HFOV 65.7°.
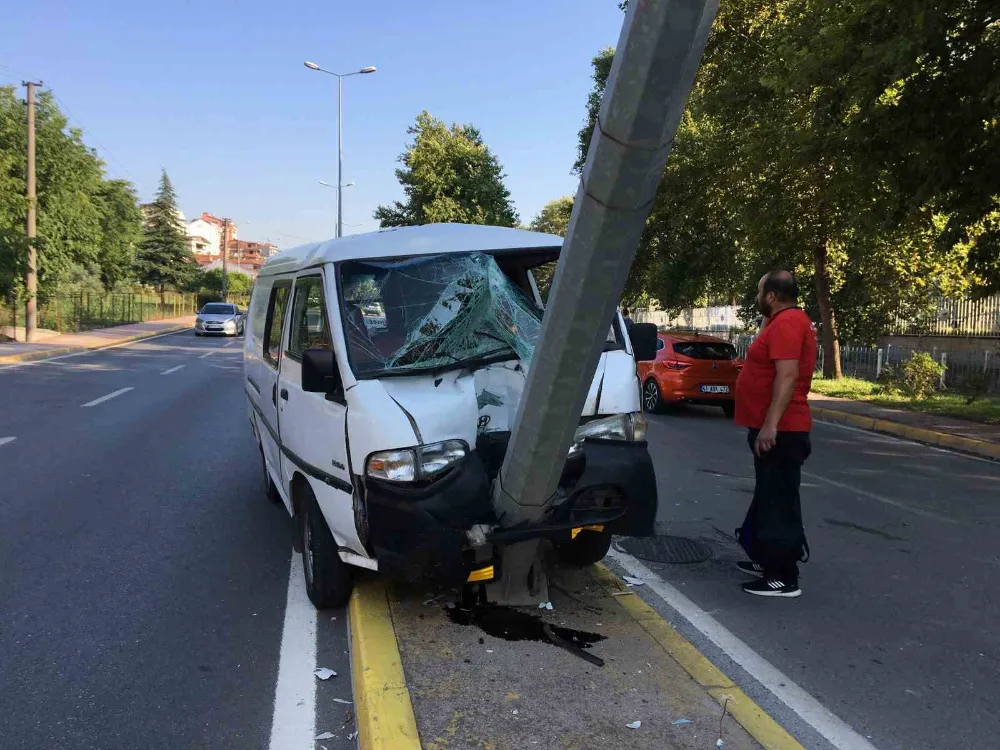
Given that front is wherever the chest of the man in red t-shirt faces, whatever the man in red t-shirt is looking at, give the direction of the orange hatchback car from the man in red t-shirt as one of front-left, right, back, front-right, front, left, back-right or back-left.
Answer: right

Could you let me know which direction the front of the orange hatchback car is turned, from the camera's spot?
facing away from the viewer and to the left of the viewer

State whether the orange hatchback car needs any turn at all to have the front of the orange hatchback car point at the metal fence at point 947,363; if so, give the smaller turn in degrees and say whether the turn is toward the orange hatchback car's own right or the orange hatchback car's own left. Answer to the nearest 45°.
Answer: approximately 90° to the orange hatchback car's own right

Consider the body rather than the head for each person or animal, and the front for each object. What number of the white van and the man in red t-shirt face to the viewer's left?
1

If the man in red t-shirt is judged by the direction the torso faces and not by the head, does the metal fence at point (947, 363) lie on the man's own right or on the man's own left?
on the man's own right

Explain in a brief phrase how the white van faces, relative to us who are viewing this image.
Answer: facing the viewer and to the right of the viewer

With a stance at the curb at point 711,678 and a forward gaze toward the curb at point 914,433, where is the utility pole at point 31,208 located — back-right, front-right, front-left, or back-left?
front-left

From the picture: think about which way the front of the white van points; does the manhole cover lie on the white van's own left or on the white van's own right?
on the white van's own left

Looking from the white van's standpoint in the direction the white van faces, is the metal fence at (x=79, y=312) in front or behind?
behind

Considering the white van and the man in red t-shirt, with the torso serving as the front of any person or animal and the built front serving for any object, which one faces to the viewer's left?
the man in red t-shirt

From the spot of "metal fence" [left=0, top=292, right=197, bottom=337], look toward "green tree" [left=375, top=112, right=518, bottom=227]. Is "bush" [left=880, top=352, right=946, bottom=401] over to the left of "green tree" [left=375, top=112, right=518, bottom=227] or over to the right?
right

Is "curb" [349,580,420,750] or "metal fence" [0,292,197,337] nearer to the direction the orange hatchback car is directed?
the metal fence

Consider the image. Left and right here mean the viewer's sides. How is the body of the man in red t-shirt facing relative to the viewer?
facing to the left of the viewer
